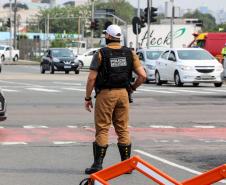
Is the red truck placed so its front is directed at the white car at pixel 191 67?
no

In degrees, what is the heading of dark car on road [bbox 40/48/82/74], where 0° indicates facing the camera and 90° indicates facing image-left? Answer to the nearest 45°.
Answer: approximately 315°

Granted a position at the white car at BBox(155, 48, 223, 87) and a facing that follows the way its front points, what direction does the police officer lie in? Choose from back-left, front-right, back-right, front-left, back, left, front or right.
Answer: front-right

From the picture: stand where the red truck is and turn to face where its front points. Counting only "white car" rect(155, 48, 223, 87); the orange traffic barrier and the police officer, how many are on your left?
3

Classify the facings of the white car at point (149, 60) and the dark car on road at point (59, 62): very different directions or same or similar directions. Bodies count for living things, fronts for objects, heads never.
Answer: same or similar directions

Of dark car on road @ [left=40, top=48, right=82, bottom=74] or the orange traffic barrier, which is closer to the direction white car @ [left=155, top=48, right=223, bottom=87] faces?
the orange traffic barrier

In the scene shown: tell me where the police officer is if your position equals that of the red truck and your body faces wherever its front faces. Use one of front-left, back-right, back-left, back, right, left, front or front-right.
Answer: left

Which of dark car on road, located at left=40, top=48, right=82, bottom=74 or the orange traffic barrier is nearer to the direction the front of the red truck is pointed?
the dark car on road

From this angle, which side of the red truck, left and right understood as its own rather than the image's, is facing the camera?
left

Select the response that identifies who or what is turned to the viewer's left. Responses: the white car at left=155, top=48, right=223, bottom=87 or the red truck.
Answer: the red truck

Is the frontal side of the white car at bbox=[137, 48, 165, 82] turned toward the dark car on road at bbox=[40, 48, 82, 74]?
no
